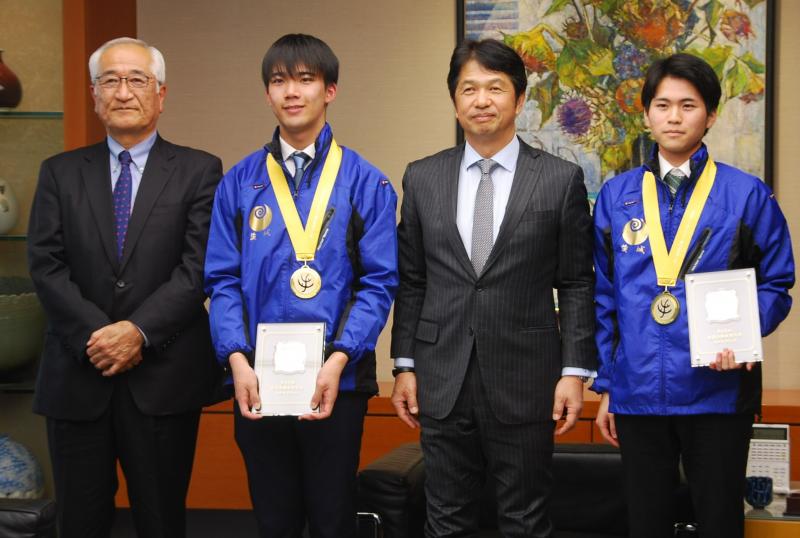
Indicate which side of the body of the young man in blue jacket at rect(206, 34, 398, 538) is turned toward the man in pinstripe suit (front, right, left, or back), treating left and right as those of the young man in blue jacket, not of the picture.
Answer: left

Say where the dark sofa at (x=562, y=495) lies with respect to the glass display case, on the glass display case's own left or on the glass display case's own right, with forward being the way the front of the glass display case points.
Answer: on the glass display case's own left

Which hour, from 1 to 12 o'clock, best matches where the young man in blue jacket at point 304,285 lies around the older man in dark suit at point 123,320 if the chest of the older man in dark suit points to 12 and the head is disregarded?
The young man in blue jacket is roughly at 10 o'clock from the older man in dark suit.

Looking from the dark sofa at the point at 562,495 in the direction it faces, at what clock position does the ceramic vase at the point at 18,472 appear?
The ceramic vase is roughly at 3 o'clock from the dark sofa.

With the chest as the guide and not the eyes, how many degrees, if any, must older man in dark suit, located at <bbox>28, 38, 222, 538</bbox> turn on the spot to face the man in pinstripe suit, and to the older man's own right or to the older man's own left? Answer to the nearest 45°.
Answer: approximately 45° to the older man's own left

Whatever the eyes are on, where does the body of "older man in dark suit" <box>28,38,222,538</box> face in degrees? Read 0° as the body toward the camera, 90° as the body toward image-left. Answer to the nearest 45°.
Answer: approximately 0°

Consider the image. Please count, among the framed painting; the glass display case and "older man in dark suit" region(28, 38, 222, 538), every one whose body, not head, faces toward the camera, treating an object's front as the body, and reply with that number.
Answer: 3
